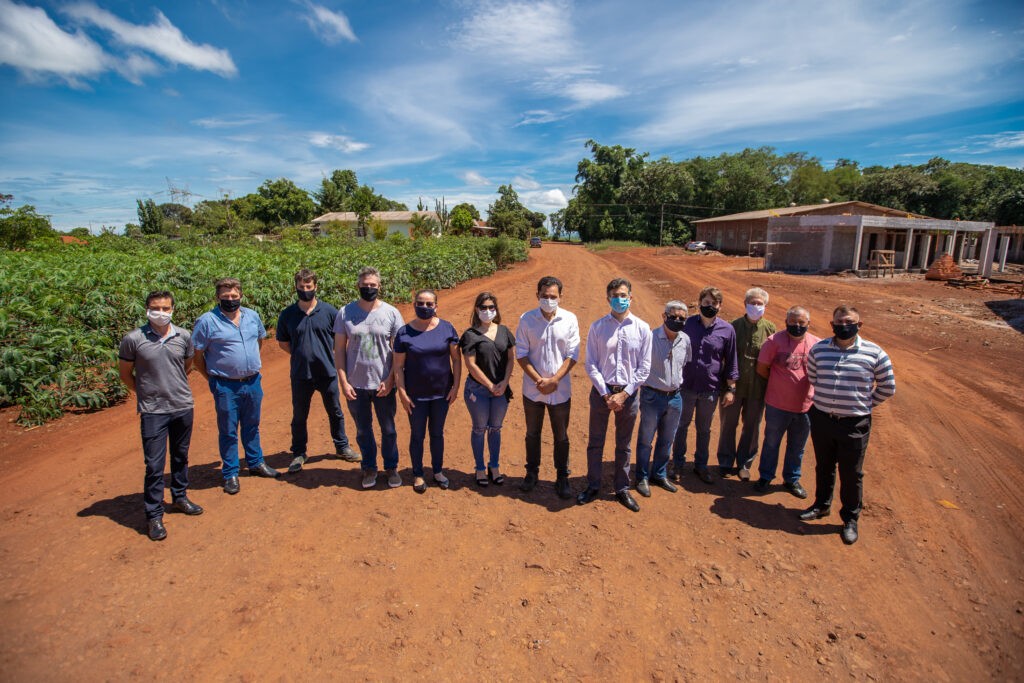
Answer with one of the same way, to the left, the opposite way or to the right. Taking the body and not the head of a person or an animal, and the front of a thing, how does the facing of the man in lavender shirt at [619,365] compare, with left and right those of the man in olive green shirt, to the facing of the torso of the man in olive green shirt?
the same way

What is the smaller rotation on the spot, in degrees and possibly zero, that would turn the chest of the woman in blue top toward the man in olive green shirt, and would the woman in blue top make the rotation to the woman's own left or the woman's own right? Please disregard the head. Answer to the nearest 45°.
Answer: approximately 90° to the woman's own left

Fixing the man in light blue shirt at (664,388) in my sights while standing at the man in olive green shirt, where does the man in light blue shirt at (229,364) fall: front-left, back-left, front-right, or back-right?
front-right

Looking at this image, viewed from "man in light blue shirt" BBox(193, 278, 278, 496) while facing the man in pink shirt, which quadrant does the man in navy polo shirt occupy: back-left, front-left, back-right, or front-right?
front-left

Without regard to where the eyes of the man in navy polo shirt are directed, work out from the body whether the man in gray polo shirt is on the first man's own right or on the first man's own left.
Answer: on the first man's own right

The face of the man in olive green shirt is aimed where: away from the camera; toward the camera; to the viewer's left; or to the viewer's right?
toward the camera

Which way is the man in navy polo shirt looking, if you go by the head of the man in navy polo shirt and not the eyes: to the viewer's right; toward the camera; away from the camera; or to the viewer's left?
toward the camera

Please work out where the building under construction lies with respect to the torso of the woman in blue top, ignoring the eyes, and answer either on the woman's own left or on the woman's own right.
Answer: on the woman's own left

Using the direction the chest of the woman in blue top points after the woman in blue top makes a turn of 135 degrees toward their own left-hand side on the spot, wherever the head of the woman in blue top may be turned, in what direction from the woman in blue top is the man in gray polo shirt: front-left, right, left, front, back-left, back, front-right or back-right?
back-left

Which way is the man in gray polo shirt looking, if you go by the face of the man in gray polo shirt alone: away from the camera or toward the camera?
toward the camera

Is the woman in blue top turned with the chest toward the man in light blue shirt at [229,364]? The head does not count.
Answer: no

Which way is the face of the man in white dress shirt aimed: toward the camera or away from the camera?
toward the camera

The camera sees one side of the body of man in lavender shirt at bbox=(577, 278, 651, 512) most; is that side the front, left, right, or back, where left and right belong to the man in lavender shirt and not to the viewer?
front

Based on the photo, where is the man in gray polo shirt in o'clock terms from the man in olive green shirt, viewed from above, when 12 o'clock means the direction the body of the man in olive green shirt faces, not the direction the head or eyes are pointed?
The man in gray polo shirt is roughly at 2 o'clock from the man in olive green shirt.

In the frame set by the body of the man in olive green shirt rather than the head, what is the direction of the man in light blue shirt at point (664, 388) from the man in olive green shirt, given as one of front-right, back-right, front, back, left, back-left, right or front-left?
front-right

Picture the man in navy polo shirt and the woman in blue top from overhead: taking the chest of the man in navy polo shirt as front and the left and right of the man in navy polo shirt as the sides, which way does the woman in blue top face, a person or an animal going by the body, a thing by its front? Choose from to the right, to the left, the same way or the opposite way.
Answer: the same way

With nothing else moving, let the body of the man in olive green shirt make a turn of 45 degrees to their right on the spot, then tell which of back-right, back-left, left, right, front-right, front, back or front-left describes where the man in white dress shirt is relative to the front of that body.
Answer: front
